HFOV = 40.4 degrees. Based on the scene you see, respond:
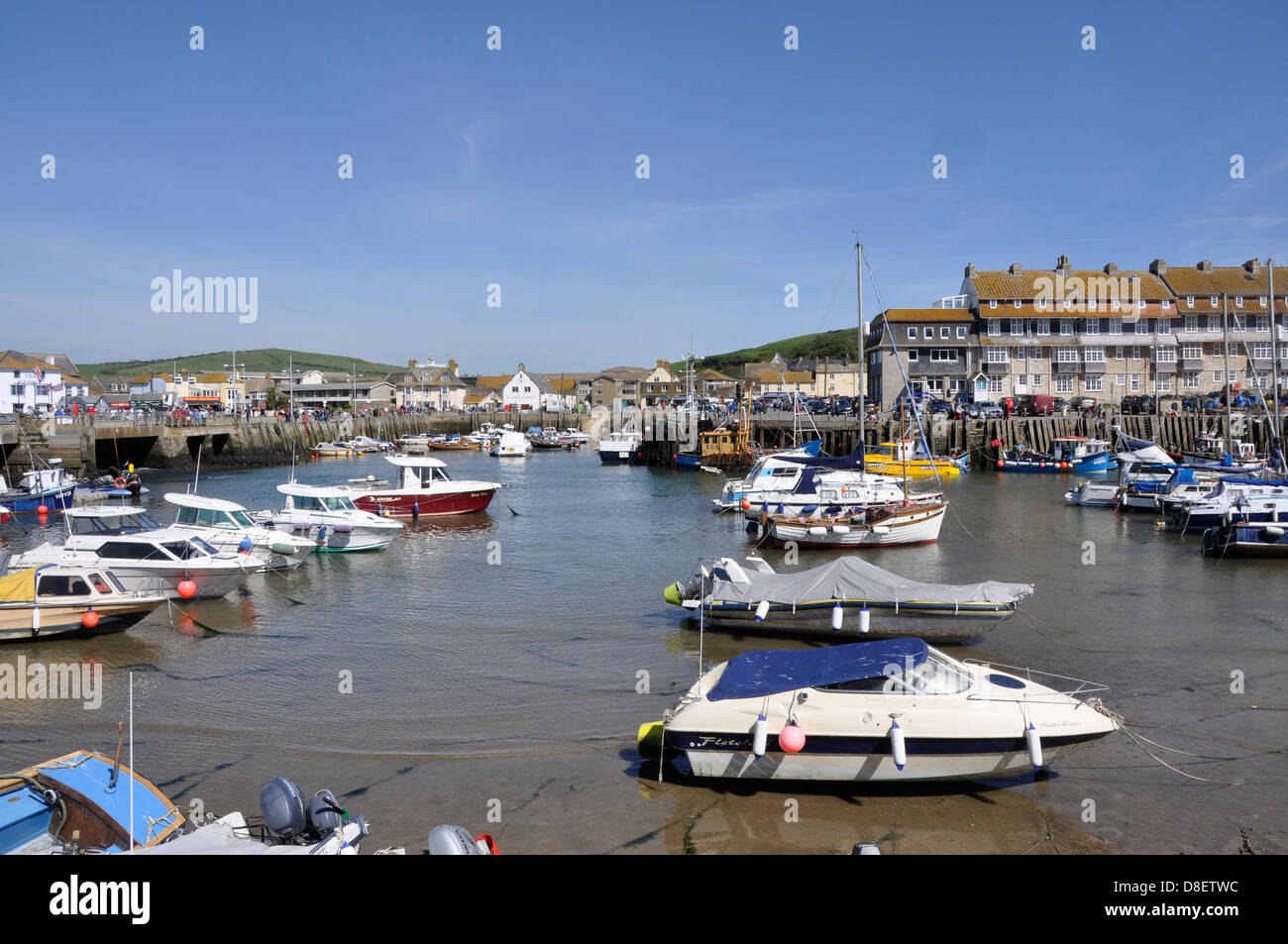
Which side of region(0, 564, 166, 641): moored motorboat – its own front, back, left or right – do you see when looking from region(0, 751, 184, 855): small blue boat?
right

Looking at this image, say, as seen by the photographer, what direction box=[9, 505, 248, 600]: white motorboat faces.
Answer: facing to the right of the viewer

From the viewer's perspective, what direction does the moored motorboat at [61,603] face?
to the viewer's right

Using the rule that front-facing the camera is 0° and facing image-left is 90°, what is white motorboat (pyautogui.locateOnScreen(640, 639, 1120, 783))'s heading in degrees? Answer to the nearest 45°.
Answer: approximately 270°

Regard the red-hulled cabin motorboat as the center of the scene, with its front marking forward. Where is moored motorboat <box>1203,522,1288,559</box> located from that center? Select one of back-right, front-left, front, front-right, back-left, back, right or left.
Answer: front-right

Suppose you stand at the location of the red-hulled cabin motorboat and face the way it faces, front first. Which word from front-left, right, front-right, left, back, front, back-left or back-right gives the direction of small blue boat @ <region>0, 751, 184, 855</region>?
right

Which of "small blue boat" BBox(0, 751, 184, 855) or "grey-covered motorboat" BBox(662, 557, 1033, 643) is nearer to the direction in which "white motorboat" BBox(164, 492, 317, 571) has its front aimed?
the grey-covered motorboat
